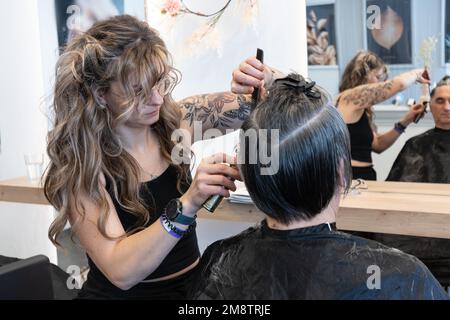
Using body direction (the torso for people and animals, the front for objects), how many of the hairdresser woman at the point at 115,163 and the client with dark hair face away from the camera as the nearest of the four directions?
1

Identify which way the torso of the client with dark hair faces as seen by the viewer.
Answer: away from the camera

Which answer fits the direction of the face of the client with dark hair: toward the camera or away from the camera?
away from the camera

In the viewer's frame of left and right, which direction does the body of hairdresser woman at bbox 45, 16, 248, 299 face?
facing the viewer and to the right of the viewer

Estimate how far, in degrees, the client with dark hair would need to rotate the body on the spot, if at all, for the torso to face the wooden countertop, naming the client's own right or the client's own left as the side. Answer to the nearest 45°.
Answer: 0° — they already face it

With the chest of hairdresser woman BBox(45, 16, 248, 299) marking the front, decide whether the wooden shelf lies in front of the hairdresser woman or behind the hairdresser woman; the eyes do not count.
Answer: behind

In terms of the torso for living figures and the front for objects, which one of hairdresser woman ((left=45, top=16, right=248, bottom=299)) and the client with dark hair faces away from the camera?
the client with dark hair

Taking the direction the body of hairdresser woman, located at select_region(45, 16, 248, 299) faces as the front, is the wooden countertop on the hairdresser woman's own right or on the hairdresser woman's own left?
on the hairdresser woman's own left
